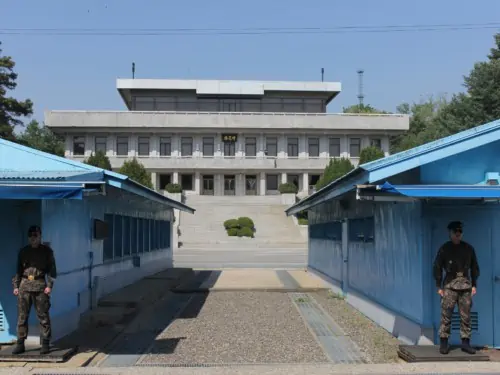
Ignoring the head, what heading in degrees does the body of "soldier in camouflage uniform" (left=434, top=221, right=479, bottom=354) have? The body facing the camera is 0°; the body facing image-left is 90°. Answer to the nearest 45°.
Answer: approximately 0°

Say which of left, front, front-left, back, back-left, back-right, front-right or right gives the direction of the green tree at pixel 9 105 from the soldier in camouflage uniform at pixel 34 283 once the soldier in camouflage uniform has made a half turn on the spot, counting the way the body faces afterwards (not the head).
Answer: front

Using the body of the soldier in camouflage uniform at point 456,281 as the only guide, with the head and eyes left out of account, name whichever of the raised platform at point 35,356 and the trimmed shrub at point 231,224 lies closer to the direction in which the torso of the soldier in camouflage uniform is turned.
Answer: the raised platform

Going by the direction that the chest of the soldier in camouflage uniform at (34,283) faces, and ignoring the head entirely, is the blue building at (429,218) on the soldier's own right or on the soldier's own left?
on the soldier's own left

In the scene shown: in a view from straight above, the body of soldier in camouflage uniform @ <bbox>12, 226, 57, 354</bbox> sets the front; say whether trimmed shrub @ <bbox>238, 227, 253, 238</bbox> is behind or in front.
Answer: behind
